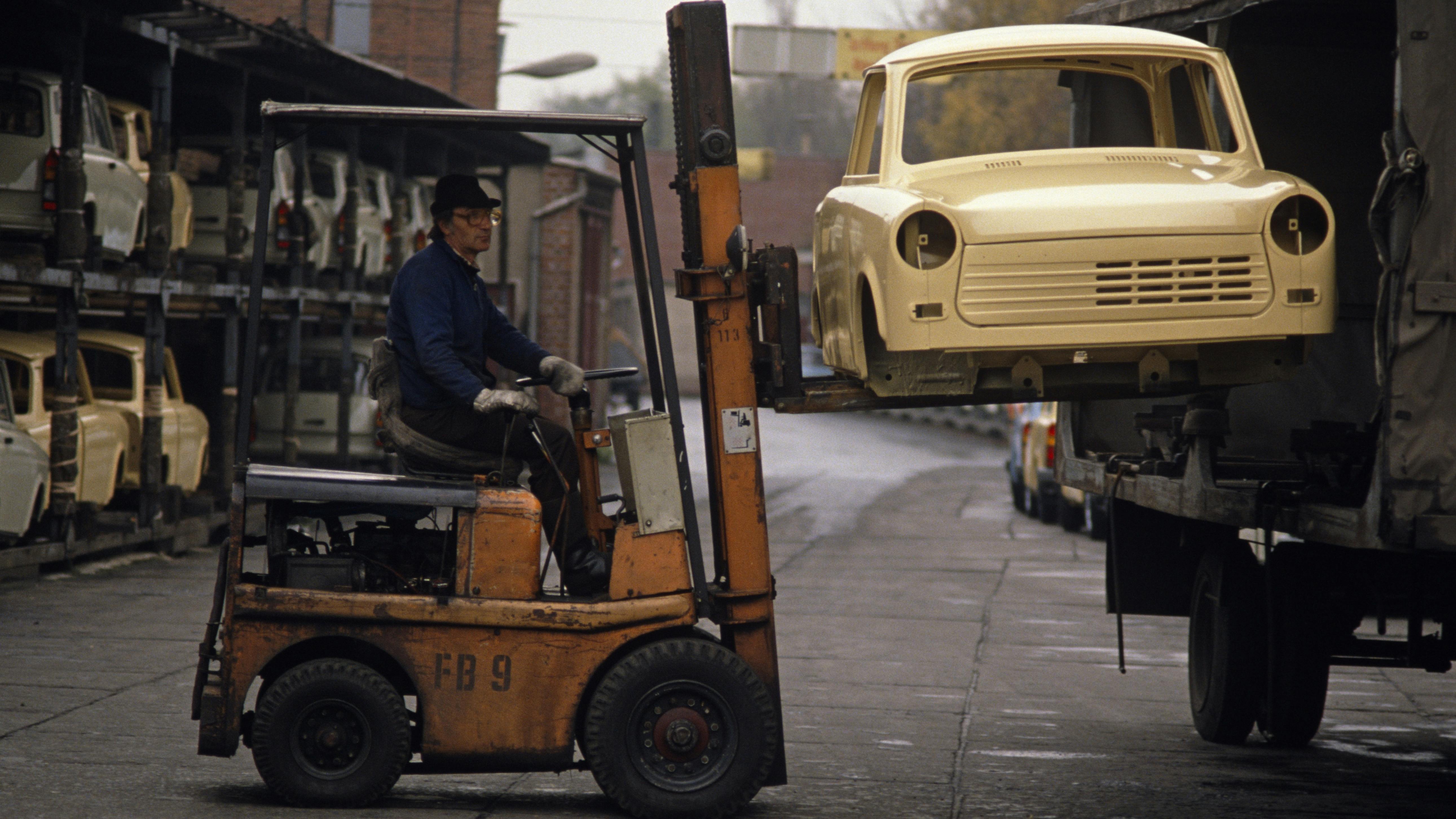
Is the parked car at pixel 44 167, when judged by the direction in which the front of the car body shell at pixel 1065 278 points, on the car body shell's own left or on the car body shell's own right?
on the car body shell's own right

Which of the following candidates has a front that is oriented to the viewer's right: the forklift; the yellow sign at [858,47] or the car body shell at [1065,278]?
the forklift

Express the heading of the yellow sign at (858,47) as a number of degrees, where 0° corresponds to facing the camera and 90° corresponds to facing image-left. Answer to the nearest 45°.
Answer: approximately 0°

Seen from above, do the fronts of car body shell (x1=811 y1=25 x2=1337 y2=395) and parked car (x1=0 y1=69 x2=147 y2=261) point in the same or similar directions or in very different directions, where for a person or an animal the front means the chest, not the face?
very different directions

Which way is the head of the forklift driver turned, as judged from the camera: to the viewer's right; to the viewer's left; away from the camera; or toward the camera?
to the viewer's right

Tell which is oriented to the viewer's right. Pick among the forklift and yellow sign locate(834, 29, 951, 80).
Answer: the forklift

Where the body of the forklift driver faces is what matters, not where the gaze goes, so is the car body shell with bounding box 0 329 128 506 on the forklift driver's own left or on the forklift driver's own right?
on the forklift driver's own left

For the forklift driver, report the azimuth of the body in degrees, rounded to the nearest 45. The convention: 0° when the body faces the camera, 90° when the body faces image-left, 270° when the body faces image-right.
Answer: approximately 270°
